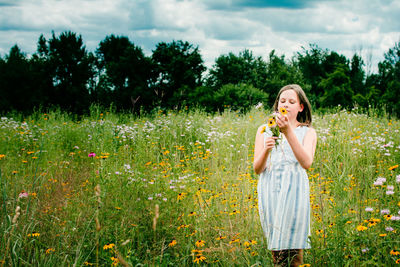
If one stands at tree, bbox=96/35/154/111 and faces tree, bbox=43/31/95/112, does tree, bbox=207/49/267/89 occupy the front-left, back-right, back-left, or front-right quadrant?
back-right

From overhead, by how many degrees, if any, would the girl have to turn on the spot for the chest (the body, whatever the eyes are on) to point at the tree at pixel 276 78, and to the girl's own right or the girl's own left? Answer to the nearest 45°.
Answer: approximately 180°

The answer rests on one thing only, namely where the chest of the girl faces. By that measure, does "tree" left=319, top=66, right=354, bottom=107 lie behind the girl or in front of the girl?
behind

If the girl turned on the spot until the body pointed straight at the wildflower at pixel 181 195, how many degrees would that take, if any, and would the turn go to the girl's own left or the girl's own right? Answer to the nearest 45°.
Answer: approximately 135° to the girl's own right

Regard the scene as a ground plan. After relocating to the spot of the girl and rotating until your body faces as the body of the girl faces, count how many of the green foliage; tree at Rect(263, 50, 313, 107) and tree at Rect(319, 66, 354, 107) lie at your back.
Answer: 3

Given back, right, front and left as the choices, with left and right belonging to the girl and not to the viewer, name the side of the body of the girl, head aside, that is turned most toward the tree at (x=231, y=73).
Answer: back

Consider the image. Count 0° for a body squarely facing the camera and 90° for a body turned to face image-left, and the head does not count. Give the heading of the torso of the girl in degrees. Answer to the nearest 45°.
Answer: approximately 0°

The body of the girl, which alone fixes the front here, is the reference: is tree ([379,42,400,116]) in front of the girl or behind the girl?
behind

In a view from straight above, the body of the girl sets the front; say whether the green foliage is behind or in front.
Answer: behind

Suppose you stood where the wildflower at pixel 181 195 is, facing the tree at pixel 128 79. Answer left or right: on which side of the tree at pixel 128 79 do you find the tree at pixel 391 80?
right
